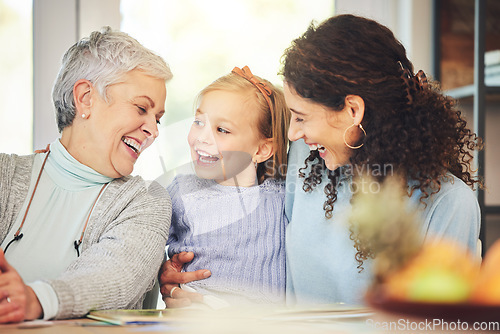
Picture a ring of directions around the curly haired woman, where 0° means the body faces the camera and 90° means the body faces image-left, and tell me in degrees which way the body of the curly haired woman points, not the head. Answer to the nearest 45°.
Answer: approximately 45°

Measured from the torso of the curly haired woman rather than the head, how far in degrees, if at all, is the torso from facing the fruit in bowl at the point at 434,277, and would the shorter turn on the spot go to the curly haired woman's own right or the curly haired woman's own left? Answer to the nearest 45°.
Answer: approximately 45° to the curly haired woman's own left

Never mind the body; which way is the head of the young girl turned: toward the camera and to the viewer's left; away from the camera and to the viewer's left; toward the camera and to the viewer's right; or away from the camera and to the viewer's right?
toward the camera and to the viewer's left

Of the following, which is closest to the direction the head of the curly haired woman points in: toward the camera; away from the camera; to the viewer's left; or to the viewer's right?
to the viewer's left

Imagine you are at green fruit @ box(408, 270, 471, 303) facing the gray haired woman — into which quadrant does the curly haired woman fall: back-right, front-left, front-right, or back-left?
front-right

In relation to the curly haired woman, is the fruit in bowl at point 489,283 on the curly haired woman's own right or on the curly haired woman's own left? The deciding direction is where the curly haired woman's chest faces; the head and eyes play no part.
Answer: on the curly haired woman's own left

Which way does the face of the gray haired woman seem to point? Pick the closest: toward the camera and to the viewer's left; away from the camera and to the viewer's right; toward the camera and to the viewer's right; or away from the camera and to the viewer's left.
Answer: toward the camera and to the viewer's right

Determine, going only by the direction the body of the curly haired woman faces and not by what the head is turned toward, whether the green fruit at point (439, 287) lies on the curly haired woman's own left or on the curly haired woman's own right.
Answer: on the curly haired woman's own left
